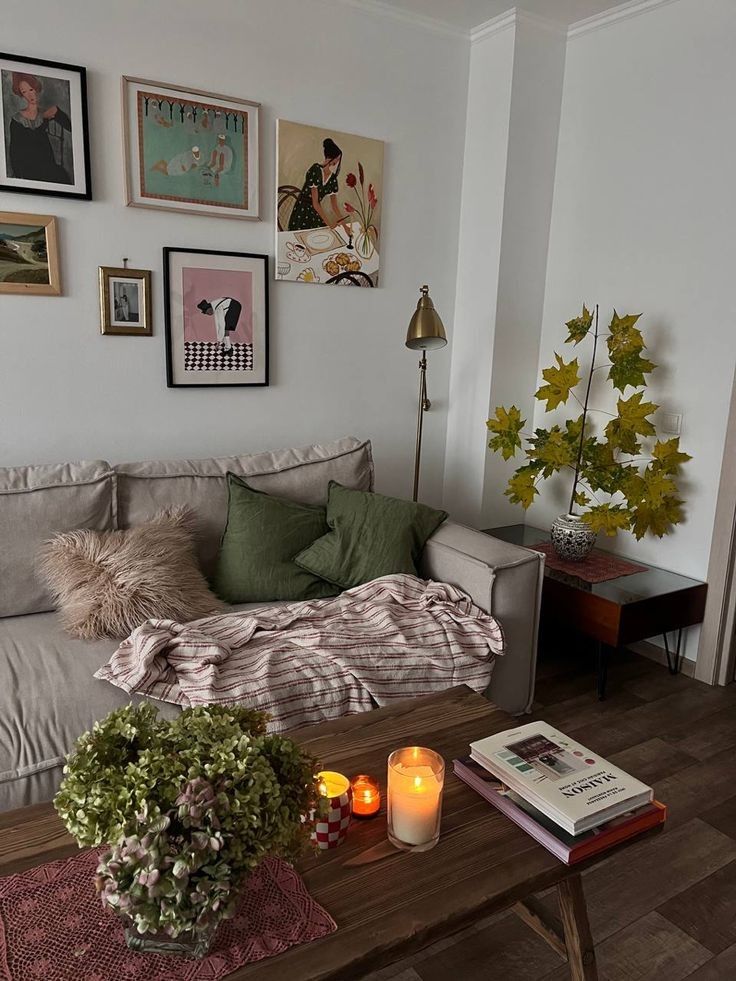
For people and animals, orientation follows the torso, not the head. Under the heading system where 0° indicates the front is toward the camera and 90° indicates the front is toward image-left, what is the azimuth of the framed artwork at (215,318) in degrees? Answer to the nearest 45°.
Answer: approximately 315°

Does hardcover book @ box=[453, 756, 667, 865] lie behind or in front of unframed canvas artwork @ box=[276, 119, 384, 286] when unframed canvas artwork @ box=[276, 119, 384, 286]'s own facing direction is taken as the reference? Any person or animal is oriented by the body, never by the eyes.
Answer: in front

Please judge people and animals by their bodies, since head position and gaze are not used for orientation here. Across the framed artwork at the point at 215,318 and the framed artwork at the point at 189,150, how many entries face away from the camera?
0

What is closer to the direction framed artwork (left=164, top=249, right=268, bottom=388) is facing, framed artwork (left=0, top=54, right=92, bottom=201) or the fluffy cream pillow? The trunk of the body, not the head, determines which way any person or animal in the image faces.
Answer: the fluffy cream pillow

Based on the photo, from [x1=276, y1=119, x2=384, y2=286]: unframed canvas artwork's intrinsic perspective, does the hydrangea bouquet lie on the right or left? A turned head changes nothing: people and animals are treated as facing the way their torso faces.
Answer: on its right

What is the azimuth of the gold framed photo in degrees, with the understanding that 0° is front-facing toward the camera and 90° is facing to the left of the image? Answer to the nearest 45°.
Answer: approximately 315°

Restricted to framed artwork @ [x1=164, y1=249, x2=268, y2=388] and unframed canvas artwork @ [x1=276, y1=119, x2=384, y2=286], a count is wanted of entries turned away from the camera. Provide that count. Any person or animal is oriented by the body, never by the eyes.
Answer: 0

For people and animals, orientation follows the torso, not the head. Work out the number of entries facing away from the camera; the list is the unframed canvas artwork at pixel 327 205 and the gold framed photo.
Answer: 0

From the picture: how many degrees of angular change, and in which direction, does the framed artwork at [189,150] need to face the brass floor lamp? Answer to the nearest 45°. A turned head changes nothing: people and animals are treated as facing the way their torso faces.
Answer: approximately 45° to its left

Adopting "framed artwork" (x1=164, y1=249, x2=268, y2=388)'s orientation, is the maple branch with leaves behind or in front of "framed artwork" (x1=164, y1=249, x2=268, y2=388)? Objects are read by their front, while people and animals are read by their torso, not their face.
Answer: in front
